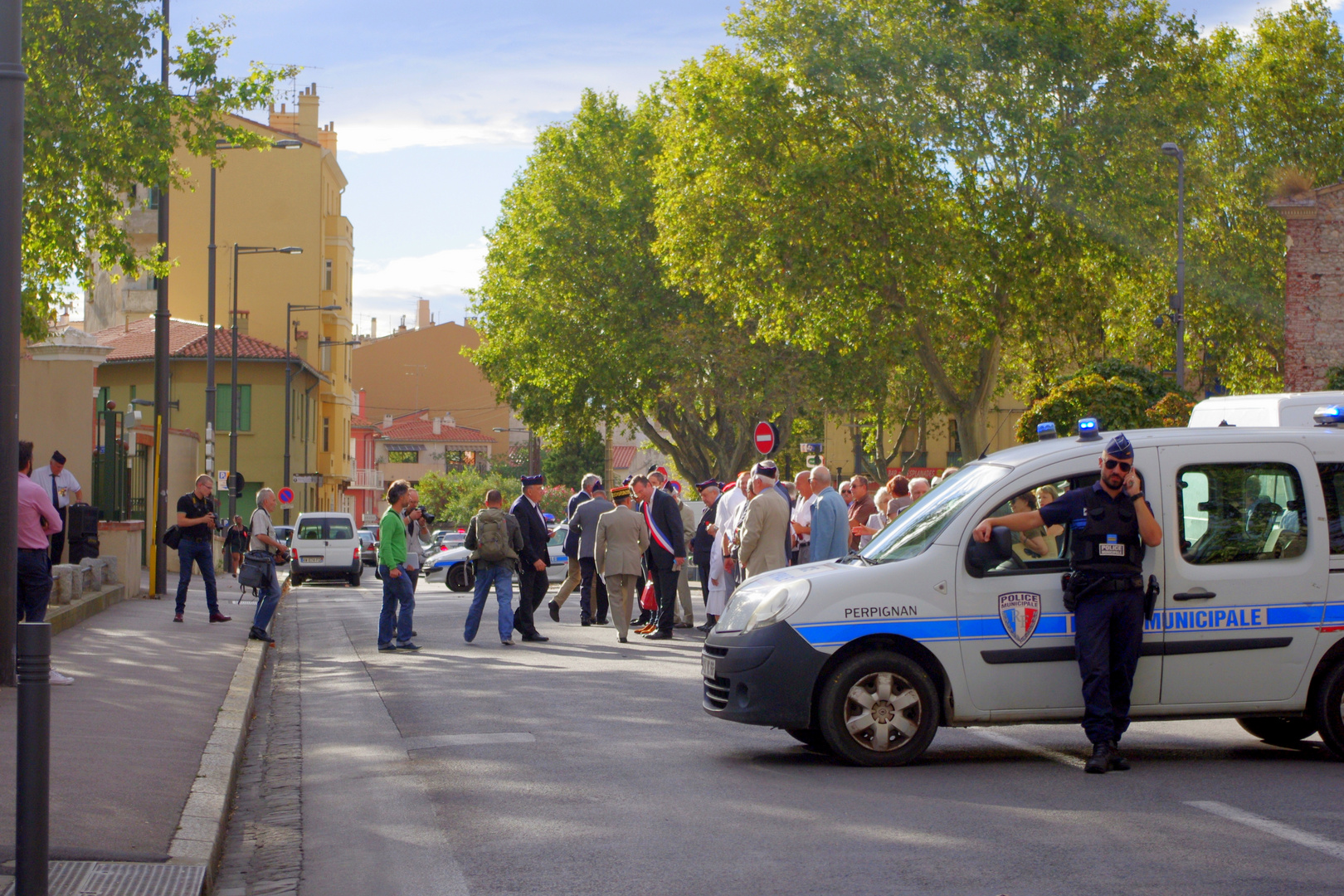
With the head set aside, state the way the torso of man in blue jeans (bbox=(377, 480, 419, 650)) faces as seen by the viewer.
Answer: to the viewer's right

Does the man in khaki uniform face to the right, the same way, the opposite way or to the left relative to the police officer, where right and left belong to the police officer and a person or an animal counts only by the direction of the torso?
the opposite way

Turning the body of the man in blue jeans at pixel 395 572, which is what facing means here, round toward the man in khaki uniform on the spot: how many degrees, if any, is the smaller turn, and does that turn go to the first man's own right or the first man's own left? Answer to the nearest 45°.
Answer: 0° — they already face them

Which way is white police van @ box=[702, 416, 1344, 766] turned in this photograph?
to the viewer's left

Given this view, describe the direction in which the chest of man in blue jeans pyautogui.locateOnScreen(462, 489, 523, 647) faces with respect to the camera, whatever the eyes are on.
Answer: away from the camera

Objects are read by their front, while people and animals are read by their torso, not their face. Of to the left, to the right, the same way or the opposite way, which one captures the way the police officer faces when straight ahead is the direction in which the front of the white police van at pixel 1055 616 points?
to the left

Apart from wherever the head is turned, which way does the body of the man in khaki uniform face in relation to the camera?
away from the camera

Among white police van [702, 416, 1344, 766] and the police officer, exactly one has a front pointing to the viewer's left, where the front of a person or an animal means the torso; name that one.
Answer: the white police van

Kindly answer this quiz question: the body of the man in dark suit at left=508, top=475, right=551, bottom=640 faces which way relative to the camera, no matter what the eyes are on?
to the viewer's right

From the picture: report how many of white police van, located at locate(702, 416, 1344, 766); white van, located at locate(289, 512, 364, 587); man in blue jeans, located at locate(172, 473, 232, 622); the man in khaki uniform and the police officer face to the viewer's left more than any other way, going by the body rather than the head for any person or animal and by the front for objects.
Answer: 1

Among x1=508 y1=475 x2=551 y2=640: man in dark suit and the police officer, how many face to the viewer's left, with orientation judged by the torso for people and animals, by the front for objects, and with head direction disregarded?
0

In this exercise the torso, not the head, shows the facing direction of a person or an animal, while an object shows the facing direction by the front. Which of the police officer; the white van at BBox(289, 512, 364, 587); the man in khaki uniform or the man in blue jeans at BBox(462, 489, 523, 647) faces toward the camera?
the police officer

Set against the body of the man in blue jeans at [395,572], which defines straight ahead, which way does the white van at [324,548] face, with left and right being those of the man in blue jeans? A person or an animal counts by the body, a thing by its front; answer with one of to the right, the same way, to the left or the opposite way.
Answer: to the left

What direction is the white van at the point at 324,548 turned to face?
away from the camera

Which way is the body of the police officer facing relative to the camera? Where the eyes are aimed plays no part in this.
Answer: toward the camera
